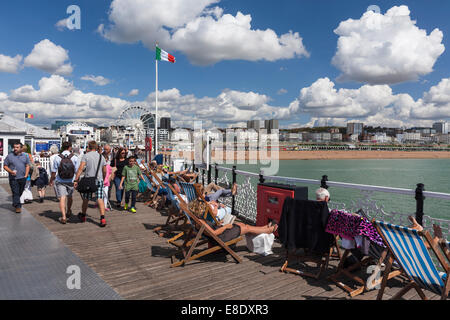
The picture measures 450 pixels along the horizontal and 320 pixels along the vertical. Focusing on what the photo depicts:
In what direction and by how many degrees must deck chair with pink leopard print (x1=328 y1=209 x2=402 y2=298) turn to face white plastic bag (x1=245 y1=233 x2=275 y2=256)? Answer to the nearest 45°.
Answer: approximately 90° to its left

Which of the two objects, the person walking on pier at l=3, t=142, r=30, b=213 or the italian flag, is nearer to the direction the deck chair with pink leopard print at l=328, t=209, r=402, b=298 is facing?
the italian flag

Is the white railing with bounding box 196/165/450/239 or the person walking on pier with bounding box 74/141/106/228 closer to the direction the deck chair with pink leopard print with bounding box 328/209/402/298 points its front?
the white railing

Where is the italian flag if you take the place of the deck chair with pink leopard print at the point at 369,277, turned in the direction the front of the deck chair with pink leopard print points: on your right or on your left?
on your left

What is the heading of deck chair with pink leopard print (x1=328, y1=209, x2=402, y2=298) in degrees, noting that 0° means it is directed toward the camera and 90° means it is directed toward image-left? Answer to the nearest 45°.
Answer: approximately 225°

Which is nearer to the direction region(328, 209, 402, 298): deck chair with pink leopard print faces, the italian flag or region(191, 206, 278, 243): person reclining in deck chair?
the italian flag

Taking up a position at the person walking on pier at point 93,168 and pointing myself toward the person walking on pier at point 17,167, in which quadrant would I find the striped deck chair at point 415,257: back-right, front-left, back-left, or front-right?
back-left
